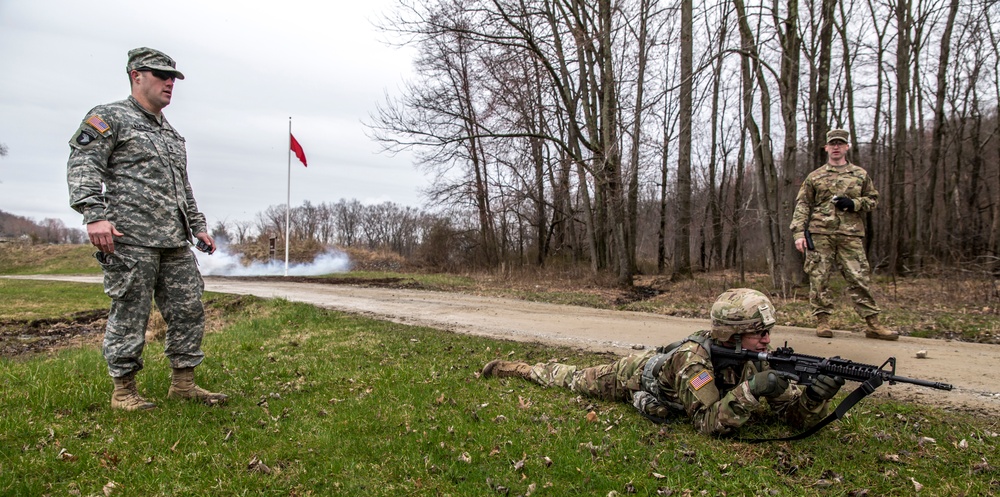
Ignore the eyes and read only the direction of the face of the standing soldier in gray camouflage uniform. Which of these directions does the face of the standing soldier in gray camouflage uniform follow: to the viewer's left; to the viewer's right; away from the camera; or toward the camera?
to the viewer's right

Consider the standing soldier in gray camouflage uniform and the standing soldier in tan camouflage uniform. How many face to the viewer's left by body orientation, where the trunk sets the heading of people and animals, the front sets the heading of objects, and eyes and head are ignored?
0

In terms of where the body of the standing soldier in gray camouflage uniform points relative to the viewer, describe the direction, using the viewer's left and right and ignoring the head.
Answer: facing the viewer and to the right of the viewer

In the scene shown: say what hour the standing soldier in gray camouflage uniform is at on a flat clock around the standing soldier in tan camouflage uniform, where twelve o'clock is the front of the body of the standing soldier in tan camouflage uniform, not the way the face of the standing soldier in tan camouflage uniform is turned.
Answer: The standing soldier in gray camouflage uniform is roughly at 1 o'clock from the standing soldier in tan camouflage uniform.

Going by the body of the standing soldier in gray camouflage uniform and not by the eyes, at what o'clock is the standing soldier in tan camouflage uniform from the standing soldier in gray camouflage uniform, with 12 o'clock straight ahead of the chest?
The standing soldier in tan camouflage uniform is roughly at 11 o'clock from the standing soldier in gray camouflage uniform.

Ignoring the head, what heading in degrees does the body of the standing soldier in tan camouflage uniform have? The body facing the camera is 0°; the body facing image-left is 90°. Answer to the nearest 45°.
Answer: approximately 0°
